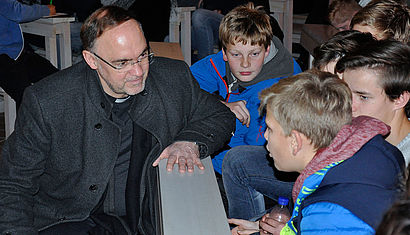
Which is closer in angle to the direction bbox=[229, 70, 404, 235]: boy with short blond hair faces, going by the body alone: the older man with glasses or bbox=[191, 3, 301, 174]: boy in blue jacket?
the older man with glasses

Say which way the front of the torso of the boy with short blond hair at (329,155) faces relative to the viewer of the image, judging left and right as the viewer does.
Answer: facing to the left of the viewer

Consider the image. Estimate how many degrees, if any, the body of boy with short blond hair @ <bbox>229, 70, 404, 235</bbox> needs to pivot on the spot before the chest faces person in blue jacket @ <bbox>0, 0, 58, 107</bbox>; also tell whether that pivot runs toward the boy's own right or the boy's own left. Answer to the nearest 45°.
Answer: approximately 45° to the boy's own right

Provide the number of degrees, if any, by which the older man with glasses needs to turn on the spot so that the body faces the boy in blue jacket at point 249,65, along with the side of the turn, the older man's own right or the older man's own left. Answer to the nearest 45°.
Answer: approximately 90° to the older man's own left

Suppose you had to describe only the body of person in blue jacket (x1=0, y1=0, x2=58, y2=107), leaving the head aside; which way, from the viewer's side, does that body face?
to the viewer's right

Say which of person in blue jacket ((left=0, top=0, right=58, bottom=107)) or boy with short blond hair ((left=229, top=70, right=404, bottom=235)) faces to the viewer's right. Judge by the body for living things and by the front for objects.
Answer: the person in blue jacket

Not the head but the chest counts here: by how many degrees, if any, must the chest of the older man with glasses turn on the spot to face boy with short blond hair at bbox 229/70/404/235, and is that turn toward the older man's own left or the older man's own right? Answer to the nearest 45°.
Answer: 0° — they already face them

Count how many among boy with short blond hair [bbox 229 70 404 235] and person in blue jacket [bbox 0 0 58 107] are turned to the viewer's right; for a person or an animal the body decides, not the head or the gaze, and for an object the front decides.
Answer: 1

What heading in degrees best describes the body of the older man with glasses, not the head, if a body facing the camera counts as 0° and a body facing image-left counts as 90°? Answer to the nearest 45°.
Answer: approximately 315°

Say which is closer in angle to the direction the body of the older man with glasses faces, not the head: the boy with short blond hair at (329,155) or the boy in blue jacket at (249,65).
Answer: the boy with short blond hair
